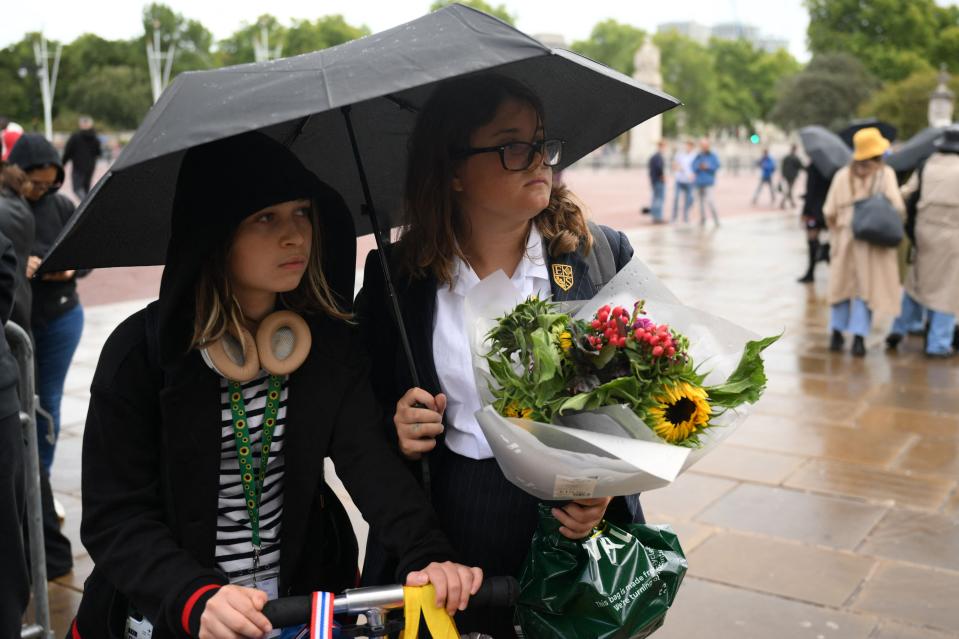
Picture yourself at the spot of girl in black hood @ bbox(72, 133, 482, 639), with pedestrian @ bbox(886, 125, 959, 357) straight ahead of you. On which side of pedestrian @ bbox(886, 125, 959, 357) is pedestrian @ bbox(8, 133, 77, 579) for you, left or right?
left

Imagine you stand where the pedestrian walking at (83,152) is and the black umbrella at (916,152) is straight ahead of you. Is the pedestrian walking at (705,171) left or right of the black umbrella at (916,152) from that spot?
left

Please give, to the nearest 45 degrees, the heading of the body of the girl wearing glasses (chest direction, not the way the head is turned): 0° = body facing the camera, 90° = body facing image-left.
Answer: approximately 315°

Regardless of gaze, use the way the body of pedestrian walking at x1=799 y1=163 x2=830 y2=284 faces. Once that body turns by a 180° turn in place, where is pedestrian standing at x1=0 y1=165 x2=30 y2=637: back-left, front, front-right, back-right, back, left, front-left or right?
right

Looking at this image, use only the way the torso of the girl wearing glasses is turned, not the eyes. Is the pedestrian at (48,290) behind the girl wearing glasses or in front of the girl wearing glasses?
behind

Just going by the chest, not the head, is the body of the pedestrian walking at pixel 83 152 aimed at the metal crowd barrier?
yes

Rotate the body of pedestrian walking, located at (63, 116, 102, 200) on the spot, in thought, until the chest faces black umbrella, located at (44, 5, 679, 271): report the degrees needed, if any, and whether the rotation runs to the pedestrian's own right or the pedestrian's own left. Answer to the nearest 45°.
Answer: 0° — they already face it

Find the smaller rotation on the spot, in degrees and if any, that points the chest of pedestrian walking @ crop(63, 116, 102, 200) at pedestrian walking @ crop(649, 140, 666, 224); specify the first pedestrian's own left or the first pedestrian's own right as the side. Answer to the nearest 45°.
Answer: approximately 90° to the first pedestrian's own left

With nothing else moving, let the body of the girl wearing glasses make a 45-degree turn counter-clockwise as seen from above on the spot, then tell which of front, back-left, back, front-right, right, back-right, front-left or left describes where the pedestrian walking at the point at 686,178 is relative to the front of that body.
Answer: left
